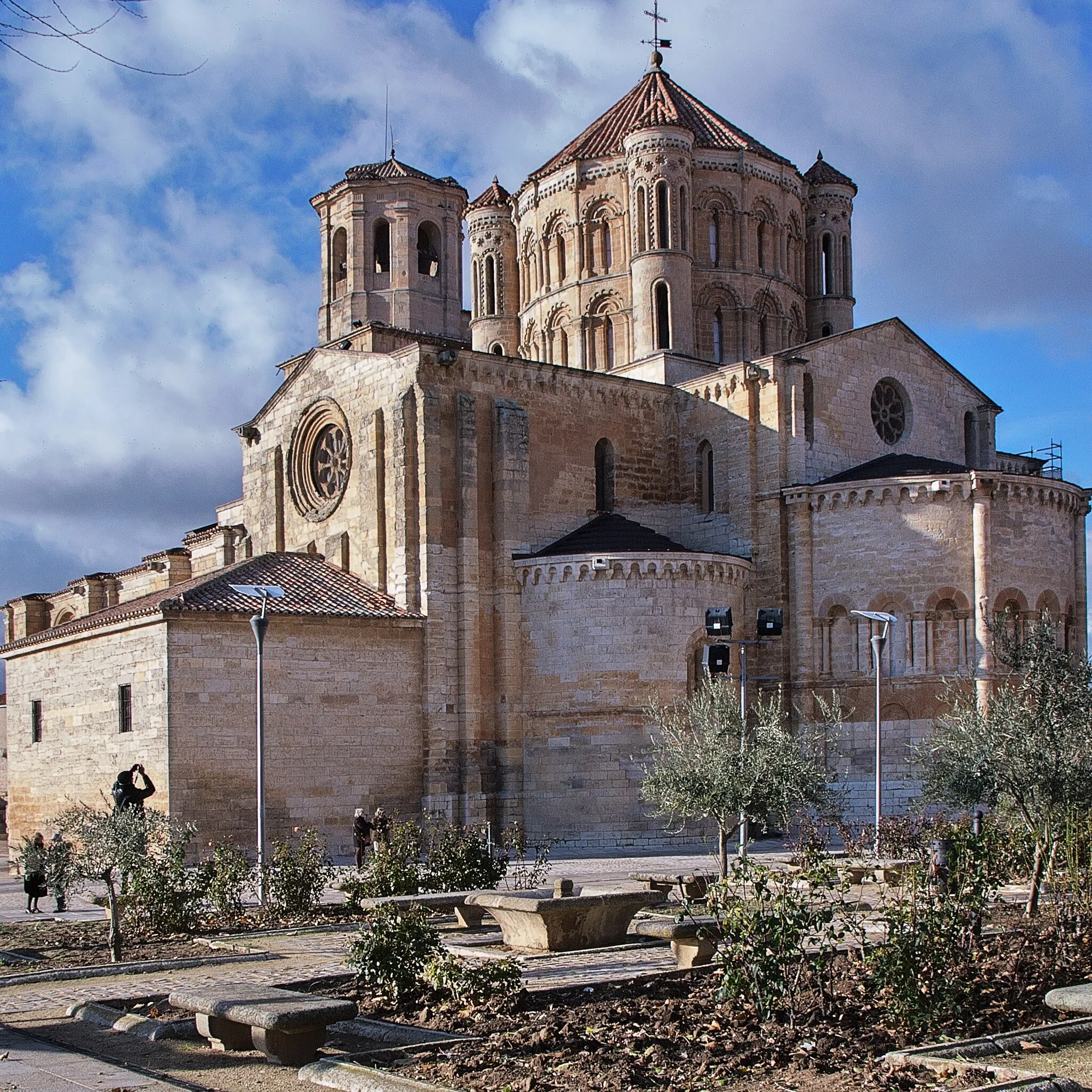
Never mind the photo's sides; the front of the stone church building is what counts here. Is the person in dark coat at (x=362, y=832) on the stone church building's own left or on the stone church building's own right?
on the stone church building's own left

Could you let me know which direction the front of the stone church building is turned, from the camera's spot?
facing away from the viewer and to the left of the viewer

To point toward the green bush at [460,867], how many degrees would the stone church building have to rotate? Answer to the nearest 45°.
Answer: approximately 135° to its left

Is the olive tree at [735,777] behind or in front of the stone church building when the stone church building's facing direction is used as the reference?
behind

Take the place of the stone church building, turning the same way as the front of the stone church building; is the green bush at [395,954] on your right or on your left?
on your left

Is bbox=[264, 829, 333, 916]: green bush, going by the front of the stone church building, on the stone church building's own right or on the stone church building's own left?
on the stone church building's own left

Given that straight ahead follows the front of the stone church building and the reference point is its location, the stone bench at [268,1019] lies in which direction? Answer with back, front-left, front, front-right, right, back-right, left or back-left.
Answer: back-left

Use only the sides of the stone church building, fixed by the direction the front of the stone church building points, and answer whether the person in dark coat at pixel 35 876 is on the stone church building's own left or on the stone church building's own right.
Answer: on the stone church building's own left
